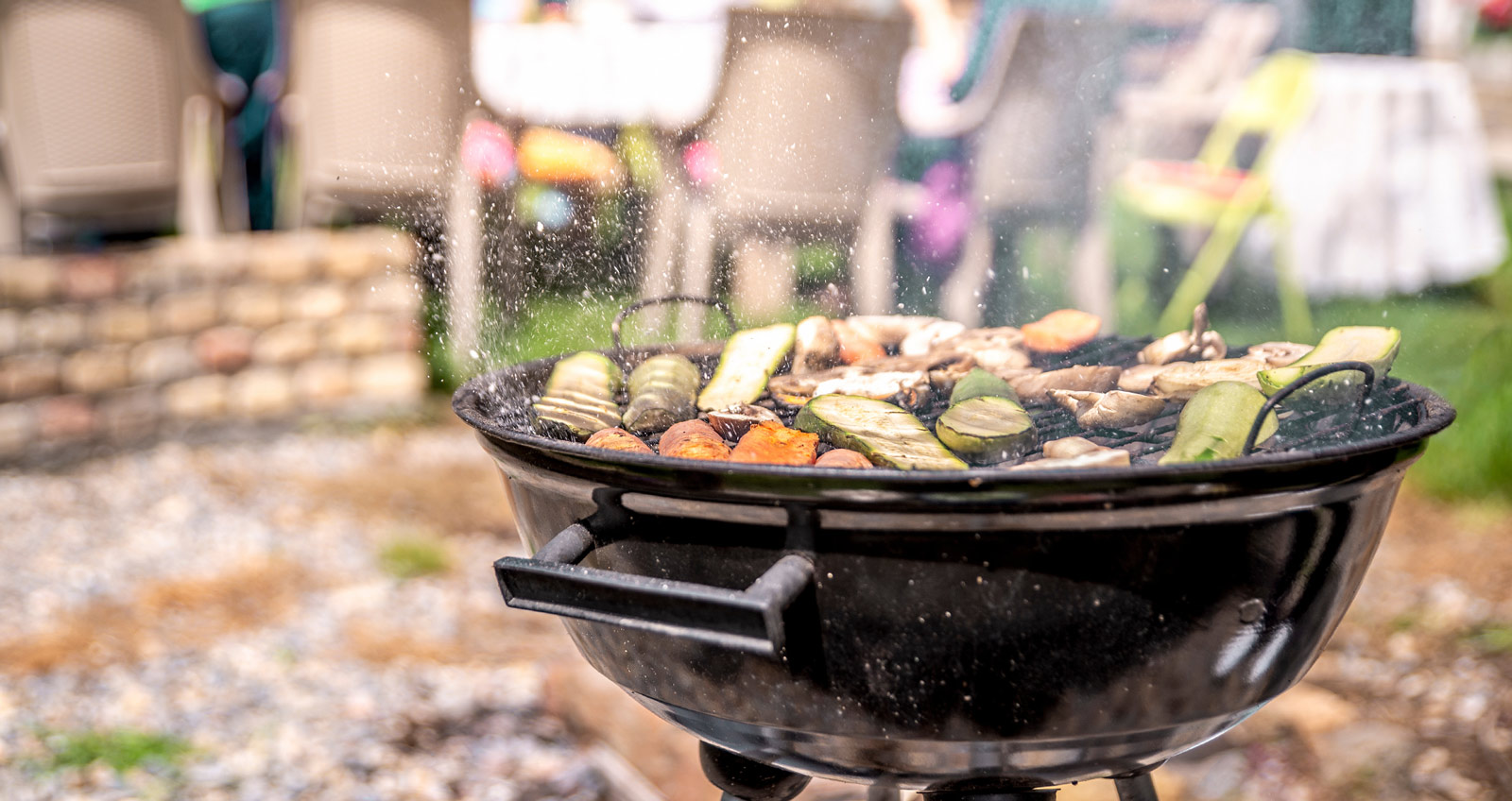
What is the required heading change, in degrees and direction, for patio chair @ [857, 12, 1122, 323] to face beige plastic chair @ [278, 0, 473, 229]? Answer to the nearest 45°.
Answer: approximately 90° to its left

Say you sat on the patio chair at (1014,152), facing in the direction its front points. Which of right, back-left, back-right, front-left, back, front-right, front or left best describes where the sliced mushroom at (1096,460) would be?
back-left

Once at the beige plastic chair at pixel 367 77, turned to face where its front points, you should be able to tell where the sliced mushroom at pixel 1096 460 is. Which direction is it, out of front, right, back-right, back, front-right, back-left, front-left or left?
back

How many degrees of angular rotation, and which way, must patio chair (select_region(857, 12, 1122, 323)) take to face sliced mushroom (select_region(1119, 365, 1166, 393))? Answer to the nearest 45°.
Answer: approximately 135° to its left

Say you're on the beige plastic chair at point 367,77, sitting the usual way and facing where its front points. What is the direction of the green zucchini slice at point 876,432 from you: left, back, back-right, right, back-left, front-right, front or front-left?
back

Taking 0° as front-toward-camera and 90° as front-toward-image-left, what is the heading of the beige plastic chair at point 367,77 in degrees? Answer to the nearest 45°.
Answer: approximately 180°

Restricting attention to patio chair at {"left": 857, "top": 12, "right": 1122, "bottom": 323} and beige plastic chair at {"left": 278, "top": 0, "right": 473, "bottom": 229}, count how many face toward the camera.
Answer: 0

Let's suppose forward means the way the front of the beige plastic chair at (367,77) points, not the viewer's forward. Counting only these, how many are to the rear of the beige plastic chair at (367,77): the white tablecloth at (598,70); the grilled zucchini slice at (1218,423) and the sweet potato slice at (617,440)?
2

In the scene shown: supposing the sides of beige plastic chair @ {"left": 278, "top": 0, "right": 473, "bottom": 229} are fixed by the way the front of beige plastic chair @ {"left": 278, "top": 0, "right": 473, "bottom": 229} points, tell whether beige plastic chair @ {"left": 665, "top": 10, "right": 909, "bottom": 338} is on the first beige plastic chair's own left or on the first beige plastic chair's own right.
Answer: on the first beige plastic chair's own right

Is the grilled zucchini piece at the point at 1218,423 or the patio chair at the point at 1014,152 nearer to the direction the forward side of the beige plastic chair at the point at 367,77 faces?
the patio chair

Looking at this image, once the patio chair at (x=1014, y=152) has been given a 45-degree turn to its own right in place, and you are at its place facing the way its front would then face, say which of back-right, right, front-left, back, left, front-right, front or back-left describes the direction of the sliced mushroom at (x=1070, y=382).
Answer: back

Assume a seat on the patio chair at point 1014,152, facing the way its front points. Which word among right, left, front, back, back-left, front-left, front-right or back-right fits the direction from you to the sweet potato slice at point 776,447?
back-left

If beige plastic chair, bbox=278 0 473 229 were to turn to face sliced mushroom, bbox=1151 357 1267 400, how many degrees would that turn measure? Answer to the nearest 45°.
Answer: approximately 180°

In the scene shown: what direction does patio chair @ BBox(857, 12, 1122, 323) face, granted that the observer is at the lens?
facing away from the viewer and to the left of the viewer

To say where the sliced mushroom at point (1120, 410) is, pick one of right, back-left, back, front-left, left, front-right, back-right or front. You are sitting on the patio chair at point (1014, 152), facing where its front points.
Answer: back-left

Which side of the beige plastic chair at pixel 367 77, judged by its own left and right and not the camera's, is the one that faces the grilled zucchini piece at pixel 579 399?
back
